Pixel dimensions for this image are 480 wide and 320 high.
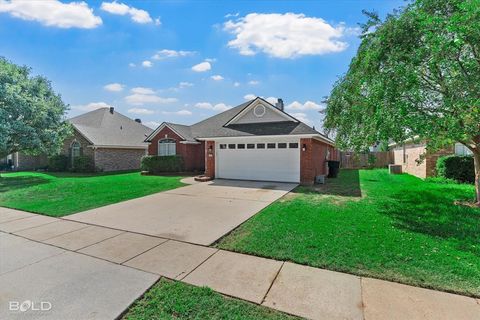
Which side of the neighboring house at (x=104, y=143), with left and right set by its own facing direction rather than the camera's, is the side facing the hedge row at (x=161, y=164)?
left

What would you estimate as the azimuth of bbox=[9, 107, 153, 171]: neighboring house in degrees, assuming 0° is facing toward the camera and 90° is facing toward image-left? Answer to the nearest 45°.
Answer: approximately 45°

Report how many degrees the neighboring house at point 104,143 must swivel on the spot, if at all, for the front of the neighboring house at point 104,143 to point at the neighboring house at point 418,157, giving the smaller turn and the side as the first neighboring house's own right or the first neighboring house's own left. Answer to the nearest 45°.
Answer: approximately 90° to the first neighboring house's own left

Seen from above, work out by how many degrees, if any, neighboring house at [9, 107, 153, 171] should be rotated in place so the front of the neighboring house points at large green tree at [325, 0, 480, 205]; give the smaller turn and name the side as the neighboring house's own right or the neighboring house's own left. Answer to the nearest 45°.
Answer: approximately 45° to the neighboring house's own left

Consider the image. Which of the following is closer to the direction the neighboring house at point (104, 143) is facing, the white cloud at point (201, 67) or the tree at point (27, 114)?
the tree

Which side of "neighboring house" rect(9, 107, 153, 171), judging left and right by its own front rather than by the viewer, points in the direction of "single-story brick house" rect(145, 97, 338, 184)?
left
